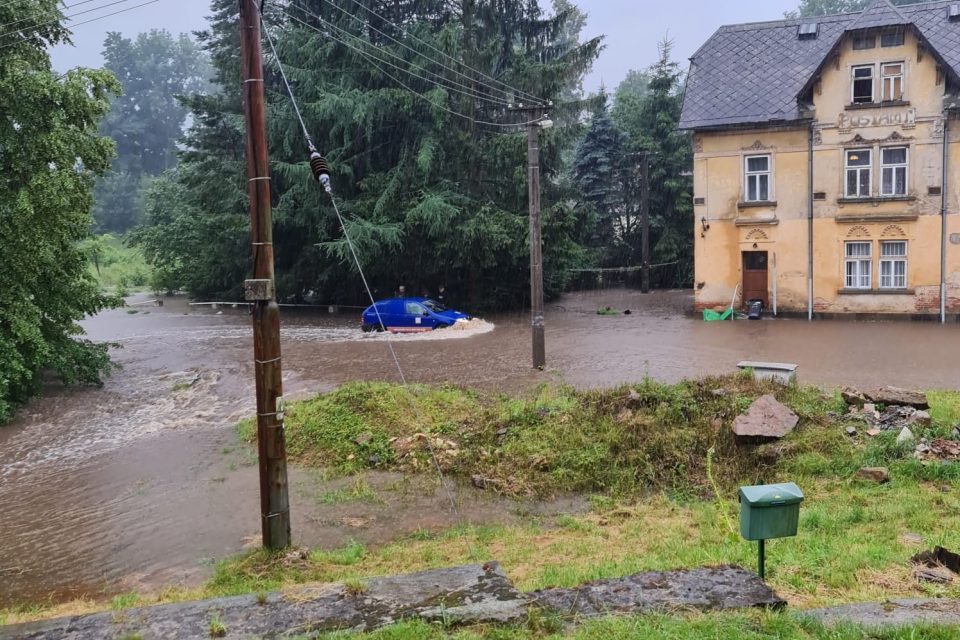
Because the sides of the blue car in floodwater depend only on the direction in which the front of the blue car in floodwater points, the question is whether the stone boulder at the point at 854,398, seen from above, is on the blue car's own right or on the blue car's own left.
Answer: on the blue car's own right

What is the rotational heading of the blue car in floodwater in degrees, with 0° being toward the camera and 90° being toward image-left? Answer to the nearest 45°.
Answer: approximately 270°

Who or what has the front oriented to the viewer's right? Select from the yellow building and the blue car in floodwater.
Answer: the blue car in floodwater

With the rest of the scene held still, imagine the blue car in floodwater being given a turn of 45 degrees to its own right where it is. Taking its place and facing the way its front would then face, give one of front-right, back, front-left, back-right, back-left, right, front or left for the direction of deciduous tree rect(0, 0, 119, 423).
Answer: right

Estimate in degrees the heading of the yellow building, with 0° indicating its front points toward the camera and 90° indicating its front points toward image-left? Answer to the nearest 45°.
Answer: approximately 0°

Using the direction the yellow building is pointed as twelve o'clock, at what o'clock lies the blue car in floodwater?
The blue car in floodwater is roughly at 2 o'clock from the yellow building.

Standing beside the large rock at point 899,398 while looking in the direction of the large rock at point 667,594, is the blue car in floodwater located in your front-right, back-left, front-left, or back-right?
back-right

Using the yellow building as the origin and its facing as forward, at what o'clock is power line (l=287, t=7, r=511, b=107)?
The power line is roughly at 3 o'clock from the yellow building.

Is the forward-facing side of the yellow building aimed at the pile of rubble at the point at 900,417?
yes

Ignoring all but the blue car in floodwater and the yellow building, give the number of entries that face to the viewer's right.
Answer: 1

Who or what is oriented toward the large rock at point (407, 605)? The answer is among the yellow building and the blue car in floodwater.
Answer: the yellow building

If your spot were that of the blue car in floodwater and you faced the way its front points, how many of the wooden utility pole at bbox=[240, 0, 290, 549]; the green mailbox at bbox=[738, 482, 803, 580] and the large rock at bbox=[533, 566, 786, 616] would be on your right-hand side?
3
